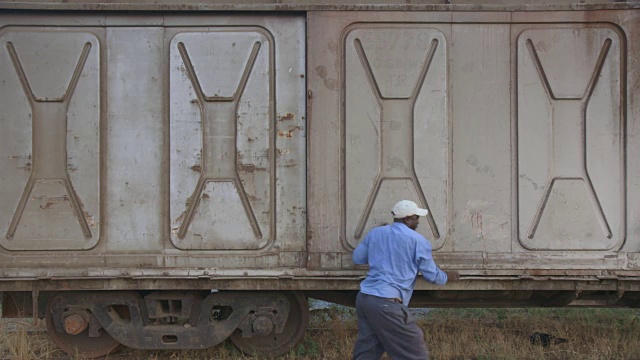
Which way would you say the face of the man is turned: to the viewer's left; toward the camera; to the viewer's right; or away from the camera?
to the viewer's right

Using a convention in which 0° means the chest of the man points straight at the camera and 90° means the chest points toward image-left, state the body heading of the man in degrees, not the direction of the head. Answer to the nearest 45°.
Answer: approximately 225°
